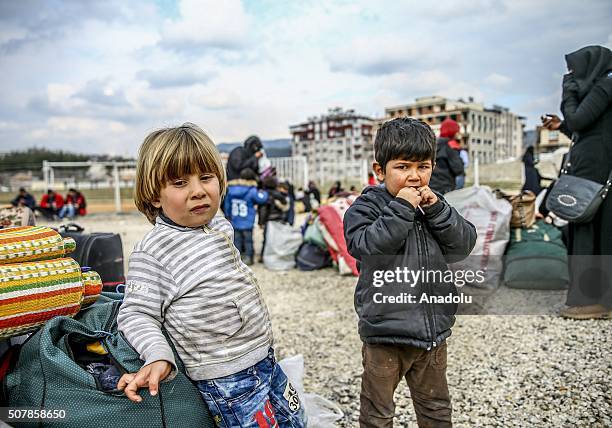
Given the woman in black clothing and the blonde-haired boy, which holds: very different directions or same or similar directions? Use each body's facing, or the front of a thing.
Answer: very different directions

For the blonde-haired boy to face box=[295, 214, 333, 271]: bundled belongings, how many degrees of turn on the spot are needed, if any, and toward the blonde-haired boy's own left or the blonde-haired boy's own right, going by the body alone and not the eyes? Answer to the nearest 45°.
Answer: approximately 135° to the blonde-haired boy's own left

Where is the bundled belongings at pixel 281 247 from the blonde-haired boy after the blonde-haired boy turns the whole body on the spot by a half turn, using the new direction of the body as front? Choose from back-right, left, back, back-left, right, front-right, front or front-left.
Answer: front-right

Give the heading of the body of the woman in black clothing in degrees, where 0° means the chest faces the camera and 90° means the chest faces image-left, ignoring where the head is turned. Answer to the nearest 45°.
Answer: approximately 90°

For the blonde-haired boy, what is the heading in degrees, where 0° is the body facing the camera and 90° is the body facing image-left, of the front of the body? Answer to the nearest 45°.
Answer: approximately 315°

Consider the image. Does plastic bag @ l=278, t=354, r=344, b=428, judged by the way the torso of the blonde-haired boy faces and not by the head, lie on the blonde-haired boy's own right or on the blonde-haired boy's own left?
on the blonde-haired boy's own left

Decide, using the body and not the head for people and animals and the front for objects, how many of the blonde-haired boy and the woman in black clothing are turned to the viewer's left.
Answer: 1

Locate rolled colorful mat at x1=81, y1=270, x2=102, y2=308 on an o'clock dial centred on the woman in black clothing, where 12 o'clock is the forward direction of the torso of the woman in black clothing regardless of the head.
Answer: The rolled colorful mat is roughly at 10 o'clock from the woman in black clothing.

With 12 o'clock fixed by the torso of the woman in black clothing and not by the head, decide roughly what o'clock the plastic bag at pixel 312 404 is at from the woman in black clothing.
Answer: The plastic bag is roughly at 10 o'clock from the woman in black clothing.

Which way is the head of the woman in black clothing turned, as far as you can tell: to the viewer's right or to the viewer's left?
to the viewer's left
